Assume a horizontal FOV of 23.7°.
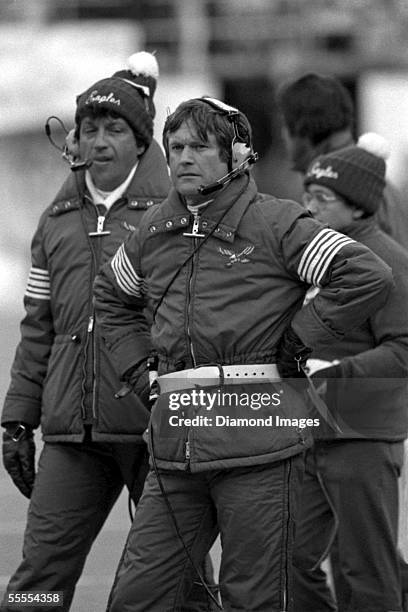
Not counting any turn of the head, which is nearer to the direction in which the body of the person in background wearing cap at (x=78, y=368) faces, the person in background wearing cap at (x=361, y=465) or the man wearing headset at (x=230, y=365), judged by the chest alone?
the man wearing headset

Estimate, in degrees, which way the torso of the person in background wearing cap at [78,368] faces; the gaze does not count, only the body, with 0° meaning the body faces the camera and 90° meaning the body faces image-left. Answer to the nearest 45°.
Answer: approximately 0°

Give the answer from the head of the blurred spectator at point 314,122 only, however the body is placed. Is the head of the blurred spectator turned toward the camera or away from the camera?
away from the camera

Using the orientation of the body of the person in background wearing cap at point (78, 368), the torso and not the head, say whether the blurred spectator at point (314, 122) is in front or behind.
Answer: behind

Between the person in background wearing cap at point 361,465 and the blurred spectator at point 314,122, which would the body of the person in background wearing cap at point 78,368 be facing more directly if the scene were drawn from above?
the person in background wearing cap

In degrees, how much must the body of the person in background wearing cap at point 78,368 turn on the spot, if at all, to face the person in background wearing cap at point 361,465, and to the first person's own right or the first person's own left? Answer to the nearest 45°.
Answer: approximately 90° to the first person's own left

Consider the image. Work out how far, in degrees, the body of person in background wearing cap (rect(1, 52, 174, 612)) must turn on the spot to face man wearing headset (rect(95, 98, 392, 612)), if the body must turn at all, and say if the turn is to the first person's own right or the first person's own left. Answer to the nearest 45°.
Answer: approximately 45° to the first person's own left

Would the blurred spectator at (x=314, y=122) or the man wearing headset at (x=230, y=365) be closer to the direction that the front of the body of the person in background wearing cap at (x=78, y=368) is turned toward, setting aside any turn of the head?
the man wearing headset
